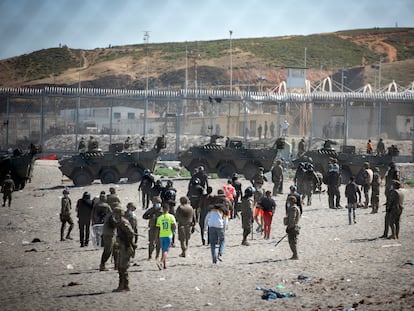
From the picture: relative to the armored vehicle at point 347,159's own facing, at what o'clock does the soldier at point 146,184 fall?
The soldier is roughly at 10 o'clock from the armored vehicle.

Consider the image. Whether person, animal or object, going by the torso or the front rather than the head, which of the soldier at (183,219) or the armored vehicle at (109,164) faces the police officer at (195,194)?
the soldier at (183,219)

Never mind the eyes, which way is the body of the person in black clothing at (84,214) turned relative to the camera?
away from the camera

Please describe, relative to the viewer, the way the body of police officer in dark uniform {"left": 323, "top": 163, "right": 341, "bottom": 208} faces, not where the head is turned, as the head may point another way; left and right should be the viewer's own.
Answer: facing away from the viewer

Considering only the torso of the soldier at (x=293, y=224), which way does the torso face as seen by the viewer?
to the viewer's left

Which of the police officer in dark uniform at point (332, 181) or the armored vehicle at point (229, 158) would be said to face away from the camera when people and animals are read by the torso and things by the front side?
the police officer in dark uniform

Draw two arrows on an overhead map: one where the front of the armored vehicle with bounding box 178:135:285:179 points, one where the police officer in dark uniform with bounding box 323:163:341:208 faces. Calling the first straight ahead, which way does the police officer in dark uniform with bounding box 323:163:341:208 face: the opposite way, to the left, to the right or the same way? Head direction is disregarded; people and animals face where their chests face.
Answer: to the right

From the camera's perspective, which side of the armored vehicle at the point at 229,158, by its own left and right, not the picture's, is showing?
left

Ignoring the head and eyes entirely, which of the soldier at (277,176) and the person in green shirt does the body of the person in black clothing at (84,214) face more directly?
the soldier

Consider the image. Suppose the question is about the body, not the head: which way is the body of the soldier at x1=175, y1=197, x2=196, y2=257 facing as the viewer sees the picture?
away from the camera

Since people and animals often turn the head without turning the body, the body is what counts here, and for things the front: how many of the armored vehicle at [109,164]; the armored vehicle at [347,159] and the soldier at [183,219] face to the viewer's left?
2

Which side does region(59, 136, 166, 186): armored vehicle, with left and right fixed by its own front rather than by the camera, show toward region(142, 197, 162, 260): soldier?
left

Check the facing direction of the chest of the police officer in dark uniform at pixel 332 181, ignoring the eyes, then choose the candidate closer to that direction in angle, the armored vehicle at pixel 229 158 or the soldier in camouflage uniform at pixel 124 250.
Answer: the armored vehicle

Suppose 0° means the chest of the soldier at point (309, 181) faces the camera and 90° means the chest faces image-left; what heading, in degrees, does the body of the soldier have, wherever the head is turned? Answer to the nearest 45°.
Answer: approximately 225°
